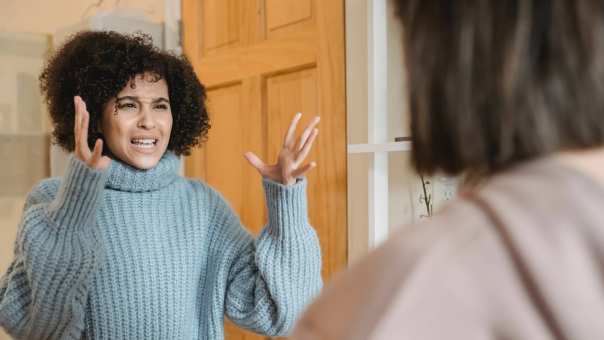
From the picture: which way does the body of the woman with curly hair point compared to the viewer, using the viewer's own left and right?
facing the viewer and to the right of the viewer
